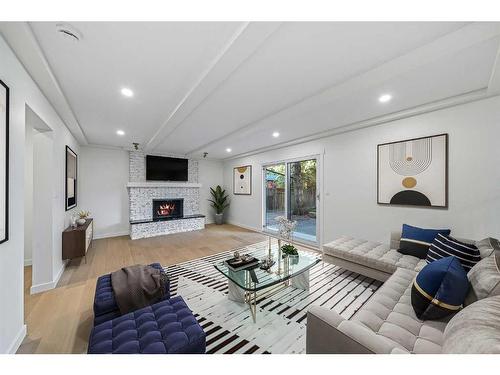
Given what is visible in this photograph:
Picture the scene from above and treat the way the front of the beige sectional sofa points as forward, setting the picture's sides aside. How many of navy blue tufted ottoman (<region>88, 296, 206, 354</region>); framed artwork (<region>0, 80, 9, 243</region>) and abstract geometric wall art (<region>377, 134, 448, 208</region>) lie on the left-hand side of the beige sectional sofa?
2

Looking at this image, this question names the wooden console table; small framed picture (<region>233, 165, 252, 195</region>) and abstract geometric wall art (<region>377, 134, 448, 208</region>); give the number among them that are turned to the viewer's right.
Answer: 1

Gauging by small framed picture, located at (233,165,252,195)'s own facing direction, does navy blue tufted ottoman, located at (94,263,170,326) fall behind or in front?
in front

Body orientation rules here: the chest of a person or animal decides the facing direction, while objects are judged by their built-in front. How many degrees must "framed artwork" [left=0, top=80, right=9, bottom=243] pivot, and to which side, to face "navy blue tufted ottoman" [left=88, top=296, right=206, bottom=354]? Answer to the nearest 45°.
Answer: approximately 45° to its right

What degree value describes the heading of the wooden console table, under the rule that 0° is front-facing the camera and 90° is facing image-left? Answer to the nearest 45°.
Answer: approximately 270°

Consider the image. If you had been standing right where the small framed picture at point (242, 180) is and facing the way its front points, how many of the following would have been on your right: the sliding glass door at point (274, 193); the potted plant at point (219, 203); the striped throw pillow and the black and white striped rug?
1

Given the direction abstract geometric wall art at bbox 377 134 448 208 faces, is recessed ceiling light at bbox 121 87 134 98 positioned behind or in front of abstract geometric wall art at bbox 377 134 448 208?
in front

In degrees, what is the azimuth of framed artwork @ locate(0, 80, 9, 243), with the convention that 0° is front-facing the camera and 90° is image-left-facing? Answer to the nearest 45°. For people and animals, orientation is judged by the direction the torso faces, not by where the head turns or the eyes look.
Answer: approximately 270°

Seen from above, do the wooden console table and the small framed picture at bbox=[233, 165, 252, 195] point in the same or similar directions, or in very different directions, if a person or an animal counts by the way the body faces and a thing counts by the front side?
very different directions
